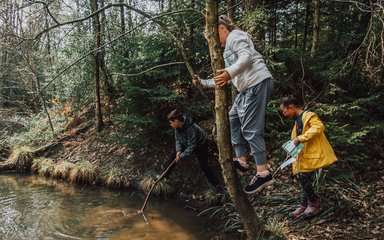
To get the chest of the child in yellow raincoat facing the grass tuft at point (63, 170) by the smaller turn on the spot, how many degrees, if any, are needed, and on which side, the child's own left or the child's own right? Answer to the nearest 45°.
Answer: approximately 45° to the child's own right

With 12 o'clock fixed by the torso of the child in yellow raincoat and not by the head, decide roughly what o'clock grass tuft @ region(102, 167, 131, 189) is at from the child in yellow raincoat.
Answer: The grass tuft is roughly at 1 o'clock from the child in yellow raincoat.

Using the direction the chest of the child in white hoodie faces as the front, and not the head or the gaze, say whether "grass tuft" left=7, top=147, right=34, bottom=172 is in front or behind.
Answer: in front

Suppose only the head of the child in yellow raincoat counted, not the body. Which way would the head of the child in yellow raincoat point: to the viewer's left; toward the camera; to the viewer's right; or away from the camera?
to the viewer's left

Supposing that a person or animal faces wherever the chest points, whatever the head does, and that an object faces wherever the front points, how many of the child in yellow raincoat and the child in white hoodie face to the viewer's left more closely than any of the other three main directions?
2

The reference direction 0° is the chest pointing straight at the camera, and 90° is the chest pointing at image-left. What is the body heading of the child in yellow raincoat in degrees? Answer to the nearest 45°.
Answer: approximately 90°

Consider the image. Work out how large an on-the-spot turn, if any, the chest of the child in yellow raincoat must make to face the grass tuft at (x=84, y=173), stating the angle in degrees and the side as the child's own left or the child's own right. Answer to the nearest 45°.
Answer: approximately 45° to the child's own right

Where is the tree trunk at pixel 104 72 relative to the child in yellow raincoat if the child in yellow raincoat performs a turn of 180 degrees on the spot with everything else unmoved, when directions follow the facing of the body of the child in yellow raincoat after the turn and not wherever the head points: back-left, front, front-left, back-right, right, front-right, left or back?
back-left

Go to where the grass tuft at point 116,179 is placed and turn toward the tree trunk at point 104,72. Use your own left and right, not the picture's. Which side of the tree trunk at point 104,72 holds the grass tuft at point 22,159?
left

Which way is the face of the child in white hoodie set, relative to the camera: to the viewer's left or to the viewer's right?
to the viewer's left
